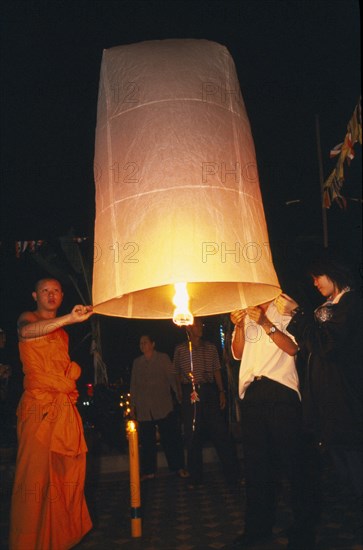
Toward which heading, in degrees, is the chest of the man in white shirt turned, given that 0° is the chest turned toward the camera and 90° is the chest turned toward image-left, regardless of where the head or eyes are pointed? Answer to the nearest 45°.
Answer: approximately 45°

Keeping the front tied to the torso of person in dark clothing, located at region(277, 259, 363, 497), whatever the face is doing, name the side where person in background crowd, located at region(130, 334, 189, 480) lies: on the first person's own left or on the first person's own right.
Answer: on the first person's own right

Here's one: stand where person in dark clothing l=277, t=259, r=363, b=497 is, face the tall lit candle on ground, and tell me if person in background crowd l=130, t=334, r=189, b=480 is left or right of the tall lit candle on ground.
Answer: right

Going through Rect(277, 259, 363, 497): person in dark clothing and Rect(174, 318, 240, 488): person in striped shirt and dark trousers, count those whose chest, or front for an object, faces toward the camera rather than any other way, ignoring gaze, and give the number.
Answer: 1

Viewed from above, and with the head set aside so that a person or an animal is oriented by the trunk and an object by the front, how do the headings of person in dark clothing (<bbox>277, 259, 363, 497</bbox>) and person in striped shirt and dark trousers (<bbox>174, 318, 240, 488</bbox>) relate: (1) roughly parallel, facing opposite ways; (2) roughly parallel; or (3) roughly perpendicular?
roughly perpendicular

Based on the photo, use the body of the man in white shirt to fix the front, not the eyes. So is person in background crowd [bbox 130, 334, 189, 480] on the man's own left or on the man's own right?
on the man's own right

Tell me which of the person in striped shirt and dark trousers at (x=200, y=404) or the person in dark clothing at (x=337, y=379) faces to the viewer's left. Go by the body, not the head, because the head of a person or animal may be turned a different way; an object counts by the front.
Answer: the person in dark clothing at (x=337, y=379)

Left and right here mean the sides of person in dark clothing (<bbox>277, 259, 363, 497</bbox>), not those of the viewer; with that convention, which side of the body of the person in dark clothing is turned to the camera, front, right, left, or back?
left

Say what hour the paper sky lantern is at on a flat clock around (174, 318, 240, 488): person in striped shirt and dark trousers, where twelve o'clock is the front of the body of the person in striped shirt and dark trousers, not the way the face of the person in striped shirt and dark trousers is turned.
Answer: The paper sky lantern is roughly at 12 o'clock from the person in striped shirt and dark trousers.

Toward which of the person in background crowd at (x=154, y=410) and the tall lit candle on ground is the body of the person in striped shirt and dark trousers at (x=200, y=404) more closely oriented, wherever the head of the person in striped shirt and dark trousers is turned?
the tall lit candle on ground
